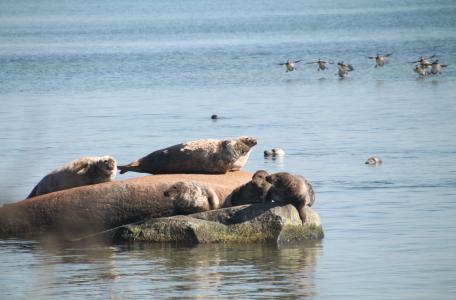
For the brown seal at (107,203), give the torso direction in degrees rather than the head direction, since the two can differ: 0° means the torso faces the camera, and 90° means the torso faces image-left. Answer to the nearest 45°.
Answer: approximately 270°

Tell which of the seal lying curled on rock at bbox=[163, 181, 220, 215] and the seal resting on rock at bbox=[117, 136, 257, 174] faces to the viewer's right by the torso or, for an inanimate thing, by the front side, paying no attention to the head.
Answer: the seal resting on rock

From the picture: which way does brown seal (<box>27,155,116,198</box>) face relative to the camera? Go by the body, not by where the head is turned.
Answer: to the viewer's right

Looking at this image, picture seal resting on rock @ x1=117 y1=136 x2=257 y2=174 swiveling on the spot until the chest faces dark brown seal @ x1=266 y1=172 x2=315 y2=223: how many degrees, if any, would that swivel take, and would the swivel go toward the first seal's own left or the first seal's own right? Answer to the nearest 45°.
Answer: approximately 45° to the first seal's own right

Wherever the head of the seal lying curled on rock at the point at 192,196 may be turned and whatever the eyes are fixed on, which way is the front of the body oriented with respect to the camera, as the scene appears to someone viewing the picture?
to the viewer's left

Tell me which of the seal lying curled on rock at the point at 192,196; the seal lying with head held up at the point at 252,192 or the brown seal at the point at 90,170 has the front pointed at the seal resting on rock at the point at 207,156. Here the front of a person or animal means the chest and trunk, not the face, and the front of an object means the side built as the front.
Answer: the brown seal

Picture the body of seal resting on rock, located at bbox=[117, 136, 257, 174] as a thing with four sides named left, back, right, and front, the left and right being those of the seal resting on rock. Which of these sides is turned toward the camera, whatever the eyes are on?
right
